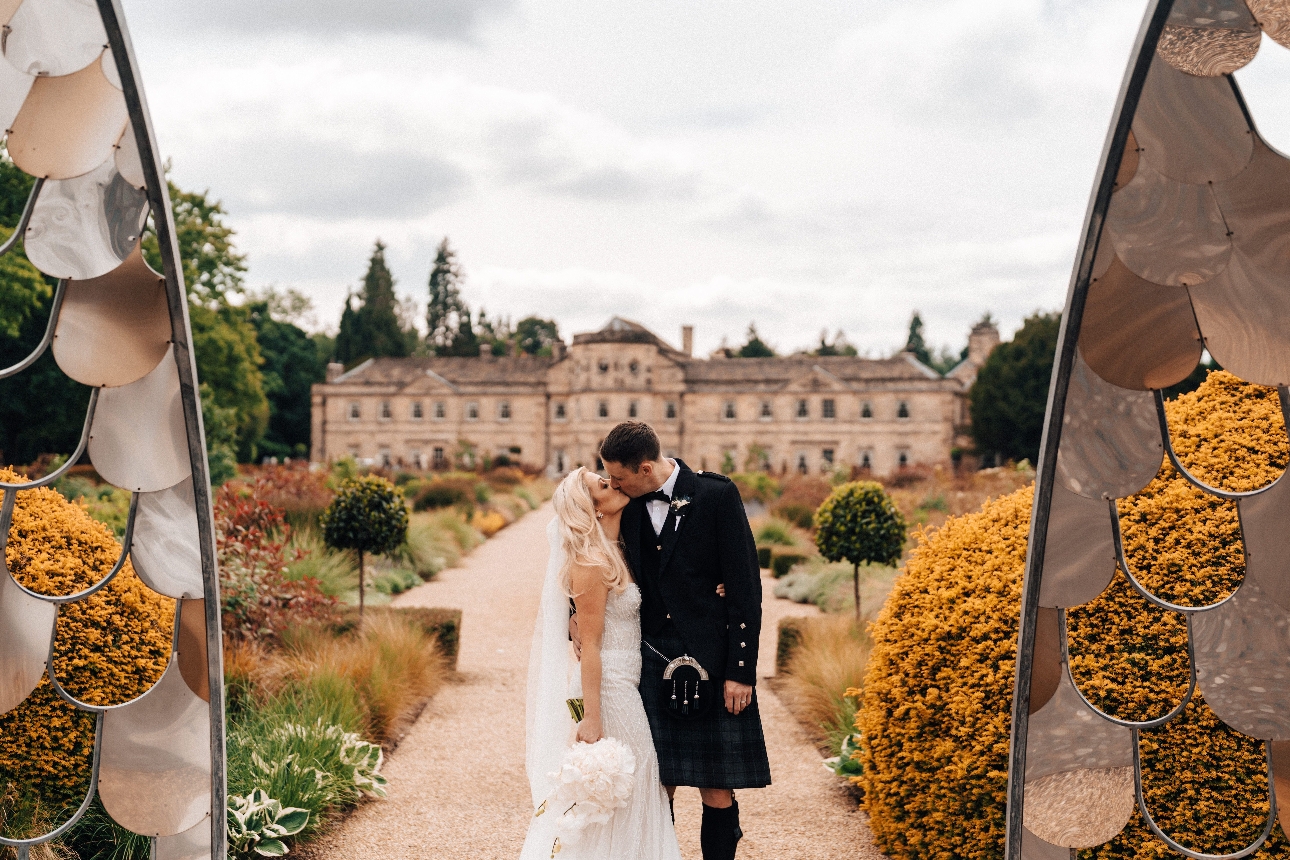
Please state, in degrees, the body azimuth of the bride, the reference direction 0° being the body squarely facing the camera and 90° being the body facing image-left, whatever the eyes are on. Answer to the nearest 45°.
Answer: approximately 270°

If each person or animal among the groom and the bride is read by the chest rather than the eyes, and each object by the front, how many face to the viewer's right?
1

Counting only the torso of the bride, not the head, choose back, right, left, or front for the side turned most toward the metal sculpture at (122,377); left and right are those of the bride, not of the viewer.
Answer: back

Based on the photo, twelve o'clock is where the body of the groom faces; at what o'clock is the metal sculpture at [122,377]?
The metal sculpture is roughly at 1 o'clock from the groom.

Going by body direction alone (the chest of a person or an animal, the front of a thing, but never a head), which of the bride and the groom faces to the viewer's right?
the bride

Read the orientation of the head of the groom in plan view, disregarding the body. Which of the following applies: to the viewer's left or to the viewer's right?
to the viewer's left

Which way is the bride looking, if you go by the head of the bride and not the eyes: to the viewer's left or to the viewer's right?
to the viewer's right

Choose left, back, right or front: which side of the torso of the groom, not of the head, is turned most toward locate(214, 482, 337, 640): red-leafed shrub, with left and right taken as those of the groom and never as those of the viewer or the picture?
right

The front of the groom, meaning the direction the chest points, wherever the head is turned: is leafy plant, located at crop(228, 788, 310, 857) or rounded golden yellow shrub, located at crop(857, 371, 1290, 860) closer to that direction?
the leafy plant

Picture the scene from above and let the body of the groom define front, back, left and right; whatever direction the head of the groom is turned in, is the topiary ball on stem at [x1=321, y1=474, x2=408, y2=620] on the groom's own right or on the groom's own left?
on the groom's own right
